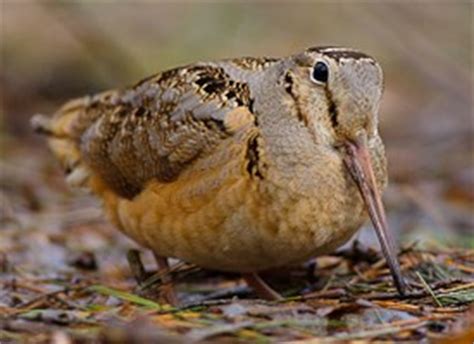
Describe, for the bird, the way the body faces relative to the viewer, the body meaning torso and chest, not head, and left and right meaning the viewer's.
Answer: facing the viewer and to the right of the viewer
